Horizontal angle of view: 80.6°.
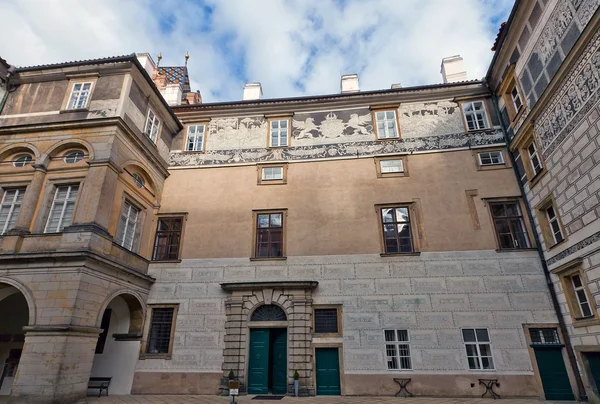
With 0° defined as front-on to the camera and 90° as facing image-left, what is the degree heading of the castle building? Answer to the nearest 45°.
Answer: approximately 0°
